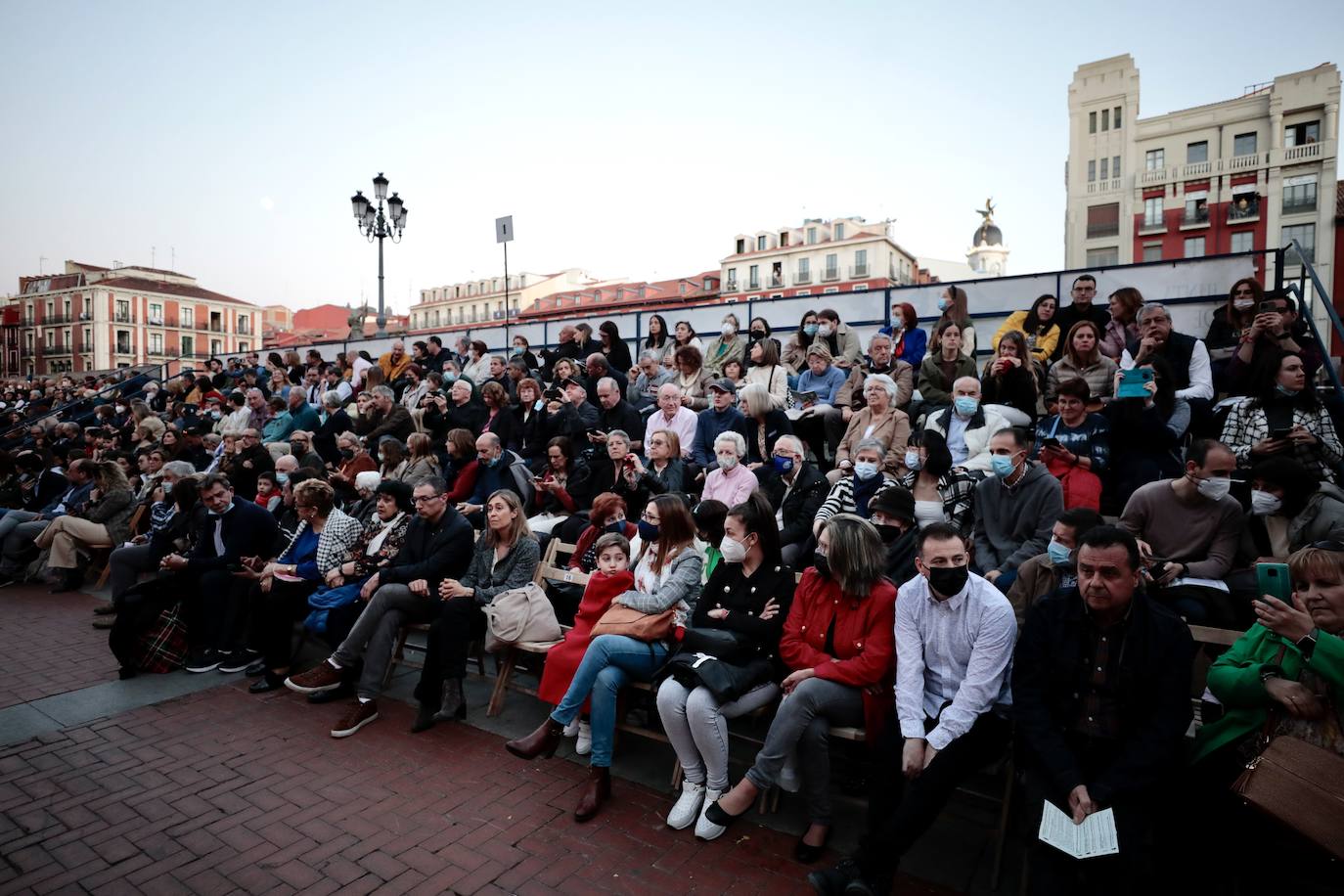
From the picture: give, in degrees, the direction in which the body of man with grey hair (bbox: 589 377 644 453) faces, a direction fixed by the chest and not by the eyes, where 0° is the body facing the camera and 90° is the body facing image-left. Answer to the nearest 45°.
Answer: approximately 45°

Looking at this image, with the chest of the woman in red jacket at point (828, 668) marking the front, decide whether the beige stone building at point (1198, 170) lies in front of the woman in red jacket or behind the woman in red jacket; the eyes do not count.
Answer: behind

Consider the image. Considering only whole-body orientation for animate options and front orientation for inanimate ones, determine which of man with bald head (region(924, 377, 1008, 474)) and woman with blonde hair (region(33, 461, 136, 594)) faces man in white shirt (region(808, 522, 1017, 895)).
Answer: the man with bald head

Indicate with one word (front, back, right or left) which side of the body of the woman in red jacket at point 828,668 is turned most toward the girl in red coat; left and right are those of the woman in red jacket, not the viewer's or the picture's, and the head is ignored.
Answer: right

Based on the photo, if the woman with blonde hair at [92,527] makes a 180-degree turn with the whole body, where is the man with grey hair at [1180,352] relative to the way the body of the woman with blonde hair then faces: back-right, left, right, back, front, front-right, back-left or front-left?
front-right

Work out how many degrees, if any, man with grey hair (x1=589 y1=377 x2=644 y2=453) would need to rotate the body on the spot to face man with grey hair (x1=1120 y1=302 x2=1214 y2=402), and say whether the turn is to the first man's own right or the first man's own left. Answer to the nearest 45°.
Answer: approximately 90° to the first man's own left

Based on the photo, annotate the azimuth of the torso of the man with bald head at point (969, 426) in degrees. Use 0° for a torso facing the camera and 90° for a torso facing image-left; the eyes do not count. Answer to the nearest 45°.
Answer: approximately 0°

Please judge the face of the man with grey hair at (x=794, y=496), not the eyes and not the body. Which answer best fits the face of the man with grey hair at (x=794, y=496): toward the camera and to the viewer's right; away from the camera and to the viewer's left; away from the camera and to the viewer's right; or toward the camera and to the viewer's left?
toward the camera and to the viewer's left

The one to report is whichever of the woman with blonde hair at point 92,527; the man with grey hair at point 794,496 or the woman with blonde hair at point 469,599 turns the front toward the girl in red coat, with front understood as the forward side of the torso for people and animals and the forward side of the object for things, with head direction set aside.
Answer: the man with grey hair

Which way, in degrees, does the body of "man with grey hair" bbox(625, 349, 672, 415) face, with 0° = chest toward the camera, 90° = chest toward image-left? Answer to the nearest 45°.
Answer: approximately 45°

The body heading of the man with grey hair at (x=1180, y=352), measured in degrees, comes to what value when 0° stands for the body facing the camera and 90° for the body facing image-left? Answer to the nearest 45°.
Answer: approximately 45°

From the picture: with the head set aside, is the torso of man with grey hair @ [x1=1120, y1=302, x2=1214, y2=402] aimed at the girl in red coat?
yes

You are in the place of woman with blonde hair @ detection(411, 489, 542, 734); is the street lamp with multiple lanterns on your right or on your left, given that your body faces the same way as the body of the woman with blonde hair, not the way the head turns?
on your right

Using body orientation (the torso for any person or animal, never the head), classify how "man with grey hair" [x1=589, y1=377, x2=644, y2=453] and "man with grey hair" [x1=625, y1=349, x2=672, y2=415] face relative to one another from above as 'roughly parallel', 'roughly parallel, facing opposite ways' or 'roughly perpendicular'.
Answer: roughly parallel

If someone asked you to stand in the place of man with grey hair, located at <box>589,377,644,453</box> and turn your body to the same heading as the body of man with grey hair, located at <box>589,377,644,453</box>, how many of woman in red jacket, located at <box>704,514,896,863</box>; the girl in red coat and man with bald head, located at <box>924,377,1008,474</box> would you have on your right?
0

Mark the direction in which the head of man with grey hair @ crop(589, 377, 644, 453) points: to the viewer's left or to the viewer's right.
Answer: to the viewer's left

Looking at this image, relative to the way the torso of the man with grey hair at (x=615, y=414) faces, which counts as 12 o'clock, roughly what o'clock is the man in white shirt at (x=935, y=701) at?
The man in white shirt is roughly at 10 o'clock from the man with grey hair.

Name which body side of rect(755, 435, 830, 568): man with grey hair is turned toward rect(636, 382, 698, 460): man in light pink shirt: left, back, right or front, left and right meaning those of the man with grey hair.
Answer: right

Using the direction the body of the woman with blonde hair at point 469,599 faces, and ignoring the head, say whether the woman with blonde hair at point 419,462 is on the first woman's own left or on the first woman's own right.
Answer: on the first woman's own right

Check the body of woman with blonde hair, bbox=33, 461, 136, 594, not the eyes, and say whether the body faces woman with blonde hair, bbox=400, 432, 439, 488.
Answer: no

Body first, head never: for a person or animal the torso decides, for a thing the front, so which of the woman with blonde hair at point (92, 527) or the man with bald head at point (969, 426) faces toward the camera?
the man with bald head
